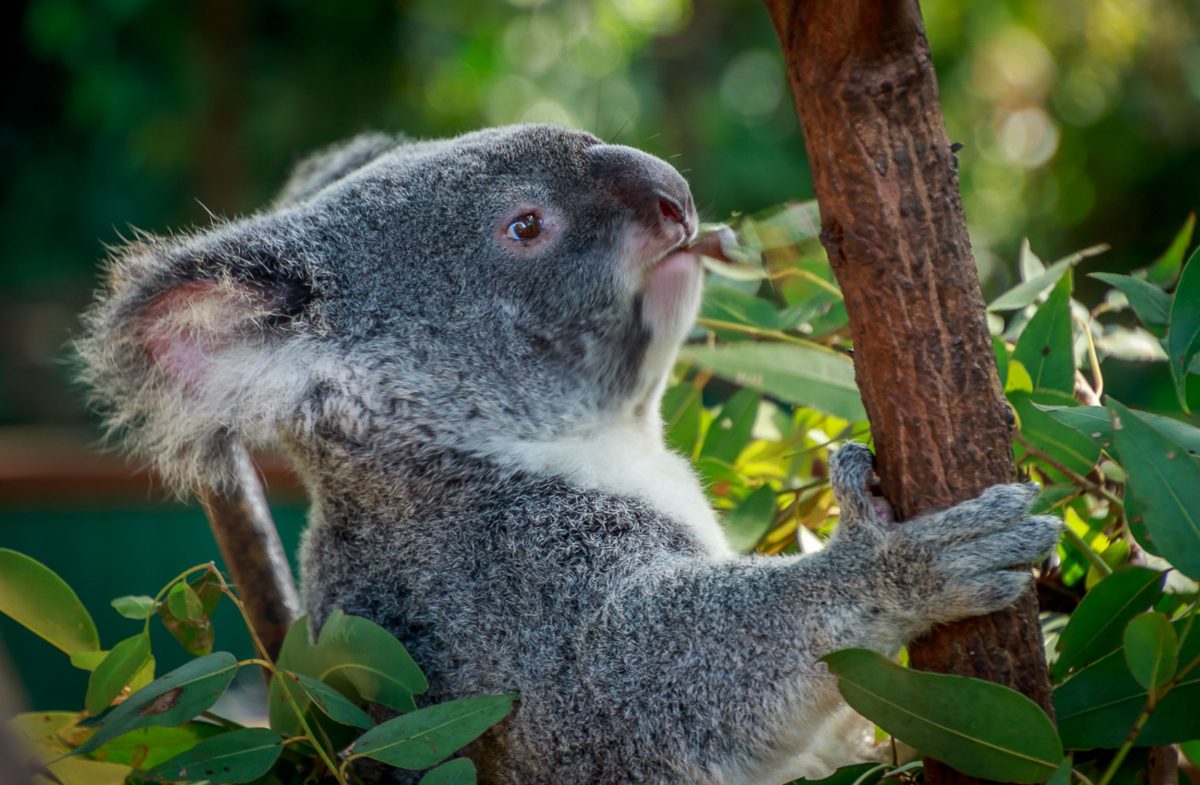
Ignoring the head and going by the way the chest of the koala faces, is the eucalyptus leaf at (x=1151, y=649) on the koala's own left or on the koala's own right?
on the koala's own right

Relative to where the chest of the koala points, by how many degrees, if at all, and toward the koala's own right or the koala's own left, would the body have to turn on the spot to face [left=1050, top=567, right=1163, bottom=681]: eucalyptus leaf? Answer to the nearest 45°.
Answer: approximately 45° to the koala's own right

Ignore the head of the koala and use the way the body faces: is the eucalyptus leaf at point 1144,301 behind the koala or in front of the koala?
in front

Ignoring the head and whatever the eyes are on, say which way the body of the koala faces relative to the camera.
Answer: to the viewer's right

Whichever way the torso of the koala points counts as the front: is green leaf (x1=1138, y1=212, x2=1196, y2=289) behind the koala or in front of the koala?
in front
